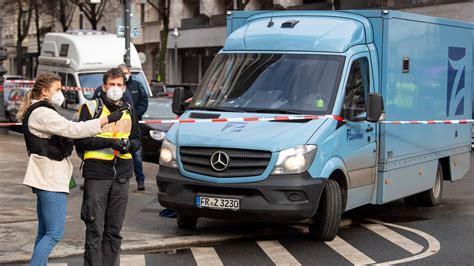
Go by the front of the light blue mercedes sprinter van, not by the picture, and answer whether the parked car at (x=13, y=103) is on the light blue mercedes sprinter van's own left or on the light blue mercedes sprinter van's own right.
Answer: on the light blue mercedes sprinter van's own right

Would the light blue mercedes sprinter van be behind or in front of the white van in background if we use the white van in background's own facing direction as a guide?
in front

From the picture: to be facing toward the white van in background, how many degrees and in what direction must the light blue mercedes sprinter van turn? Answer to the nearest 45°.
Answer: approximately 90° to its right

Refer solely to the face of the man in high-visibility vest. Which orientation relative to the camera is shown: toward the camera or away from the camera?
toward the camera

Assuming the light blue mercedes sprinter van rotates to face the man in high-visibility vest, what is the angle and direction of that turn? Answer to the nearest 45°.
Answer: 0° — it already faces them

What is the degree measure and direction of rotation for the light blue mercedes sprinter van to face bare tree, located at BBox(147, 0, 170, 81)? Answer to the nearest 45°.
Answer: approximately 135° to its right

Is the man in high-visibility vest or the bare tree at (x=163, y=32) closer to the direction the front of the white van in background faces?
the man in high-visibility vest

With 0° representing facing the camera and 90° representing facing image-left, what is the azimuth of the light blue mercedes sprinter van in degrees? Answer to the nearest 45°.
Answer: approximately 45°

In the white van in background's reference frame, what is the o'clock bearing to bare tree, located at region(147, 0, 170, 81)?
The bare tree is roughly at 8 o'clock from the white van in background.

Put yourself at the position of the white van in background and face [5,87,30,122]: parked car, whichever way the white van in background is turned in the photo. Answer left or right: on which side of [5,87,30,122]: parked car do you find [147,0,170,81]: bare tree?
right

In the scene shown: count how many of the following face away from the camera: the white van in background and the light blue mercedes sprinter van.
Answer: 0

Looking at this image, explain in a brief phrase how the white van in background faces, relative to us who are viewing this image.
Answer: facing the viewer and to the right of the viewer
